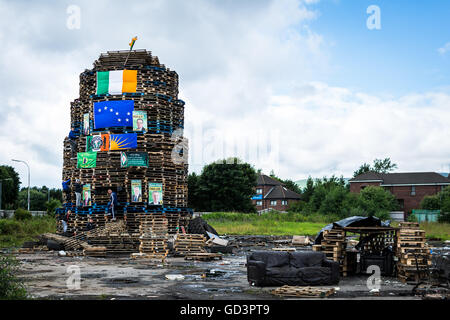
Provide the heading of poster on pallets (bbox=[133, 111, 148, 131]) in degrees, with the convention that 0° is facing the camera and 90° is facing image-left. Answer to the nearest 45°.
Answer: approximately 0°

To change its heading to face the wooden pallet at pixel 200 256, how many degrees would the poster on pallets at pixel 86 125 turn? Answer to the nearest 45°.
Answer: approximately 45° to its left

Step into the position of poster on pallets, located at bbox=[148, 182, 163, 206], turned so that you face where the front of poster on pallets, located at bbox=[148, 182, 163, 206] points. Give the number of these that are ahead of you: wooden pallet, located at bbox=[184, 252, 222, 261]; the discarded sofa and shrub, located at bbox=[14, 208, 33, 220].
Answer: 2

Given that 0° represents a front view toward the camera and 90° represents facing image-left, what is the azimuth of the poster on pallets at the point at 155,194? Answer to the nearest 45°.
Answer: approximately 0°

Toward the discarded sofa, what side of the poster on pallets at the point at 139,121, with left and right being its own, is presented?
front

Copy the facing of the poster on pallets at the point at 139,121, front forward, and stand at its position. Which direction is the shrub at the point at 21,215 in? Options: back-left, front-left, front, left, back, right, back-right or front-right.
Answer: back-right

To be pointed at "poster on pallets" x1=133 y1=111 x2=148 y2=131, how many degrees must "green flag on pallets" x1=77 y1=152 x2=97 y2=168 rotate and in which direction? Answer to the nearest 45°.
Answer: approximately 45° to its left

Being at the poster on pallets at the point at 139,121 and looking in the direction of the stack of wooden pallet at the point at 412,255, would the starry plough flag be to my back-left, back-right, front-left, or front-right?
back-right

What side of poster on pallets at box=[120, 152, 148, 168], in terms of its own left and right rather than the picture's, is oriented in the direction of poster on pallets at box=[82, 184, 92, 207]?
right
